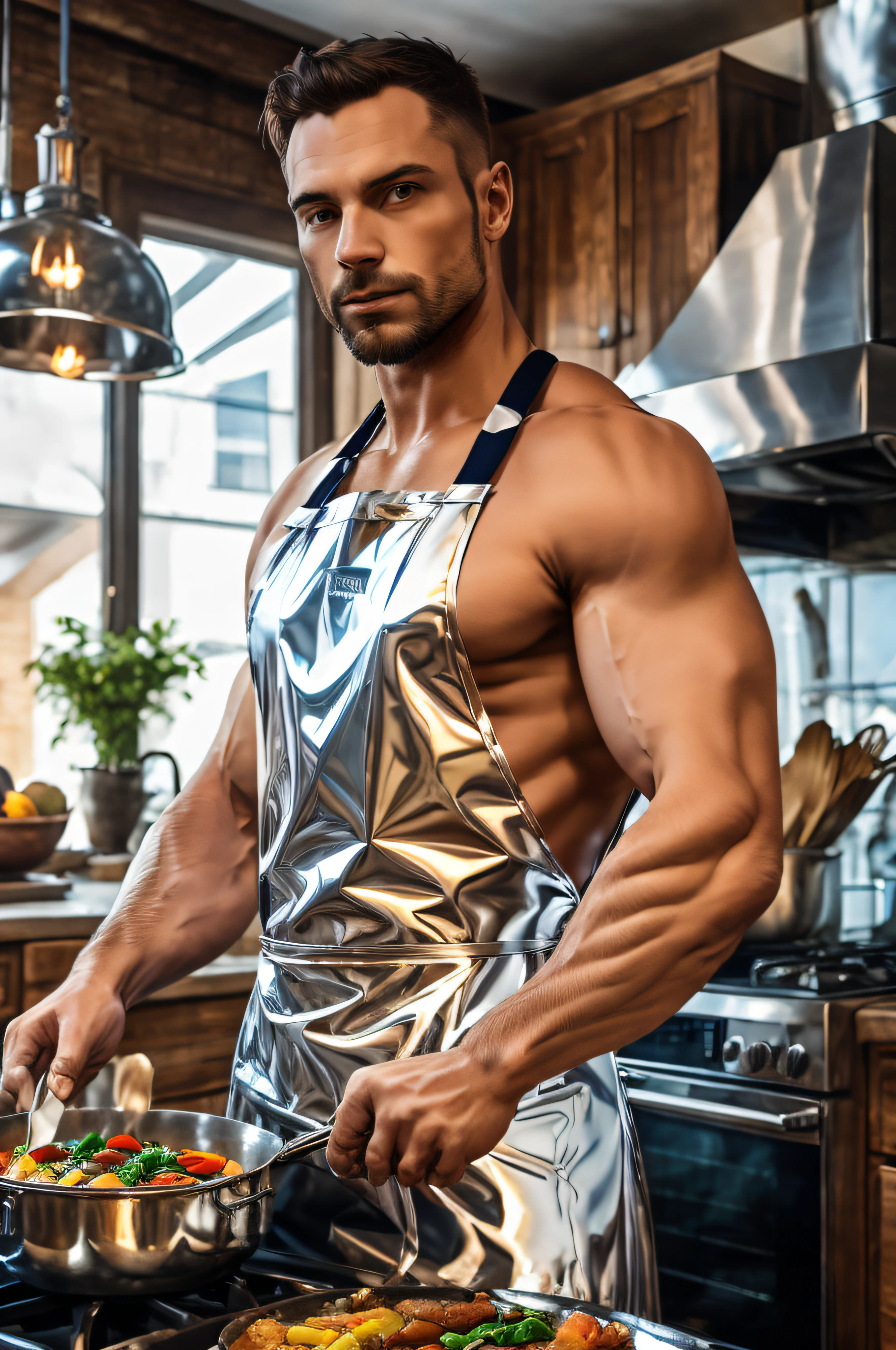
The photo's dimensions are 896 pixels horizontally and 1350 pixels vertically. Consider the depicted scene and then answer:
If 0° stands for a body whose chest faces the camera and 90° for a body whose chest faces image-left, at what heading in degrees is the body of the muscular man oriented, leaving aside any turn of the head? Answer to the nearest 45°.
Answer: approximately 45°

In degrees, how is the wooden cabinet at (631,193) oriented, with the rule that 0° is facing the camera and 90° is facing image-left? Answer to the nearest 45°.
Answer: approximately 45°

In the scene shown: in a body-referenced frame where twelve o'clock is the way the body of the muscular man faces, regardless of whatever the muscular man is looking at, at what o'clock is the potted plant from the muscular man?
The potted plant is roughly at 4 o'clock from the muscular man.
